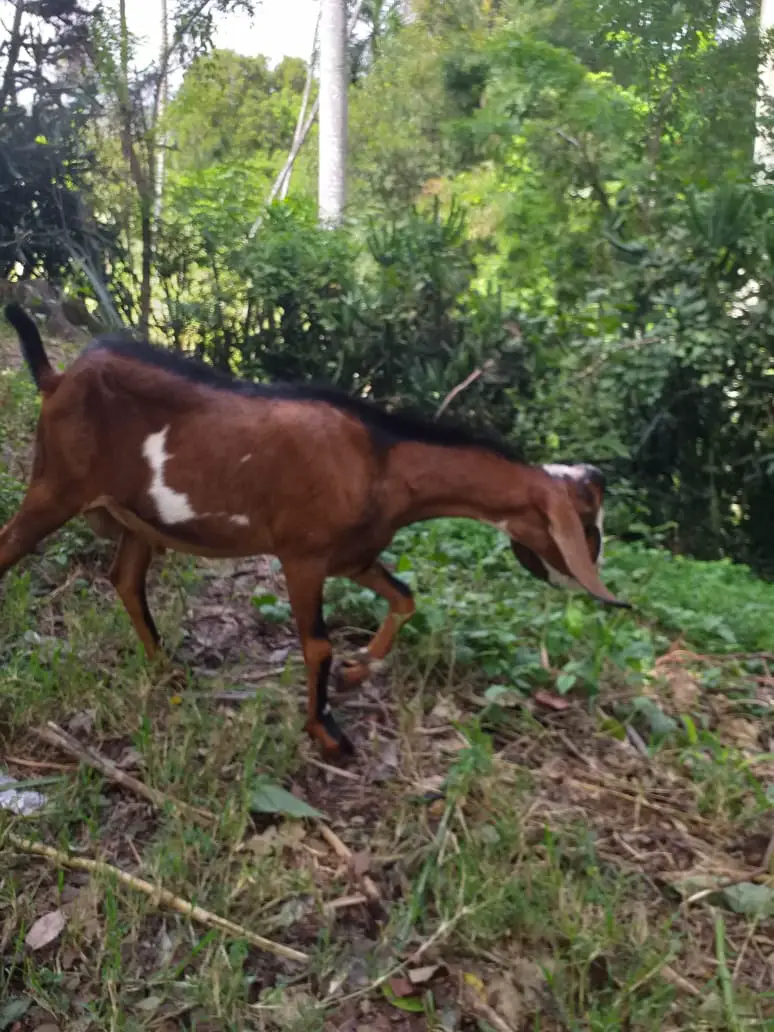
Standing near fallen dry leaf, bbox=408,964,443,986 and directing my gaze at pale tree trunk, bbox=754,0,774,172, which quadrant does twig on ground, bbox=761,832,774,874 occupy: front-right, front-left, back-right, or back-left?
front-right

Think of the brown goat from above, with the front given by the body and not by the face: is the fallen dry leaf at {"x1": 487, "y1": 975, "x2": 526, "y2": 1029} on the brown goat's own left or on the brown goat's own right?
on the brown goat's own right

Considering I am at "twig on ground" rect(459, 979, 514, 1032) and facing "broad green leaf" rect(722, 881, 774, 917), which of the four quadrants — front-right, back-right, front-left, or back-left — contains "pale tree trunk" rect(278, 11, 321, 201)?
front-left

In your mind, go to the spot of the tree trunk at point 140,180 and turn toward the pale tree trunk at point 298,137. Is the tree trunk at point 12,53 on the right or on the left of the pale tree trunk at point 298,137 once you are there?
left

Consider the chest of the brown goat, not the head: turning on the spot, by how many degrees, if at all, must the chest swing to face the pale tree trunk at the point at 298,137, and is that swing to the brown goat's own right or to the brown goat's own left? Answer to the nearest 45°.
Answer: approximately 90° to the brown goat's own left

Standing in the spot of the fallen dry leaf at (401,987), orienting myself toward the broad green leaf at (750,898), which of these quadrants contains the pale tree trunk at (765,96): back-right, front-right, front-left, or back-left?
front-left

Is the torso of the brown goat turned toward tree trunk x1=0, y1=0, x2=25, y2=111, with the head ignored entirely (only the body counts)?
no

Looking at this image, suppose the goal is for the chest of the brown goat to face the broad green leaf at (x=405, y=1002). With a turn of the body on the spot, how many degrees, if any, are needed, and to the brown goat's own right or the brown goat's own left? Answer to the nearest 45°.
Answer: approximately 90° to the brown goat's own right

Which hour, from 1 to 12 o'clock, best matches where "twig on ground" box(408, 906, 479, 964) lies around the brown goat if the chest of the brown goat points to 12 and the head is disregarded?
The twig on ground is roughly at 2 o'clock from the brown goat.

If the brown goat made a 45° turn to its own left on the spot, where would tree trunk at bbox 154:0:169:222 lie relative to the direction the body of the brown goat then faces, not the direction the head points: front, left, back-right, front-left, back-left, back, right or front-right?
front-left

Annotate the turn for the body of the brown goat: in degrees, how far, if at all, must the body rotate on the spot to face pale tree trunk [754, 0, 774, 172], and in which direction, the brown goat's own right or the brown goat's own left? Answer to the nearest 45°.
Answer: approximately 45° to the brown goat's own left

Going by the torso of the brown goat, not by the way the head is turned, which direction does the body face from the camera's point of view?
to the viewer's right

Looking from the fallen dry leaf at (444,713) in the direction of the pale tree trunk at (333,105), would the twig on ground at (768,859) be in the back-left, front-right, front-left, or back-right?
back-right

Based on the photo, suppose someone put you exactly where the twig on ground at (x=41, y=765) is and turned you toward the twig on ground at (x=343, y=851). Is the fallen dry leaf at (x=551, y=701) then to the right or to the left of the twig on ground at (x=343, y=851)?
left

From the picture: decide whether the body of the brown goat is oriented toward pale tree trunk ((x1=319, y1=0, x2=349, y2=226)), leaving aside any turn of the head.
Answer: no
